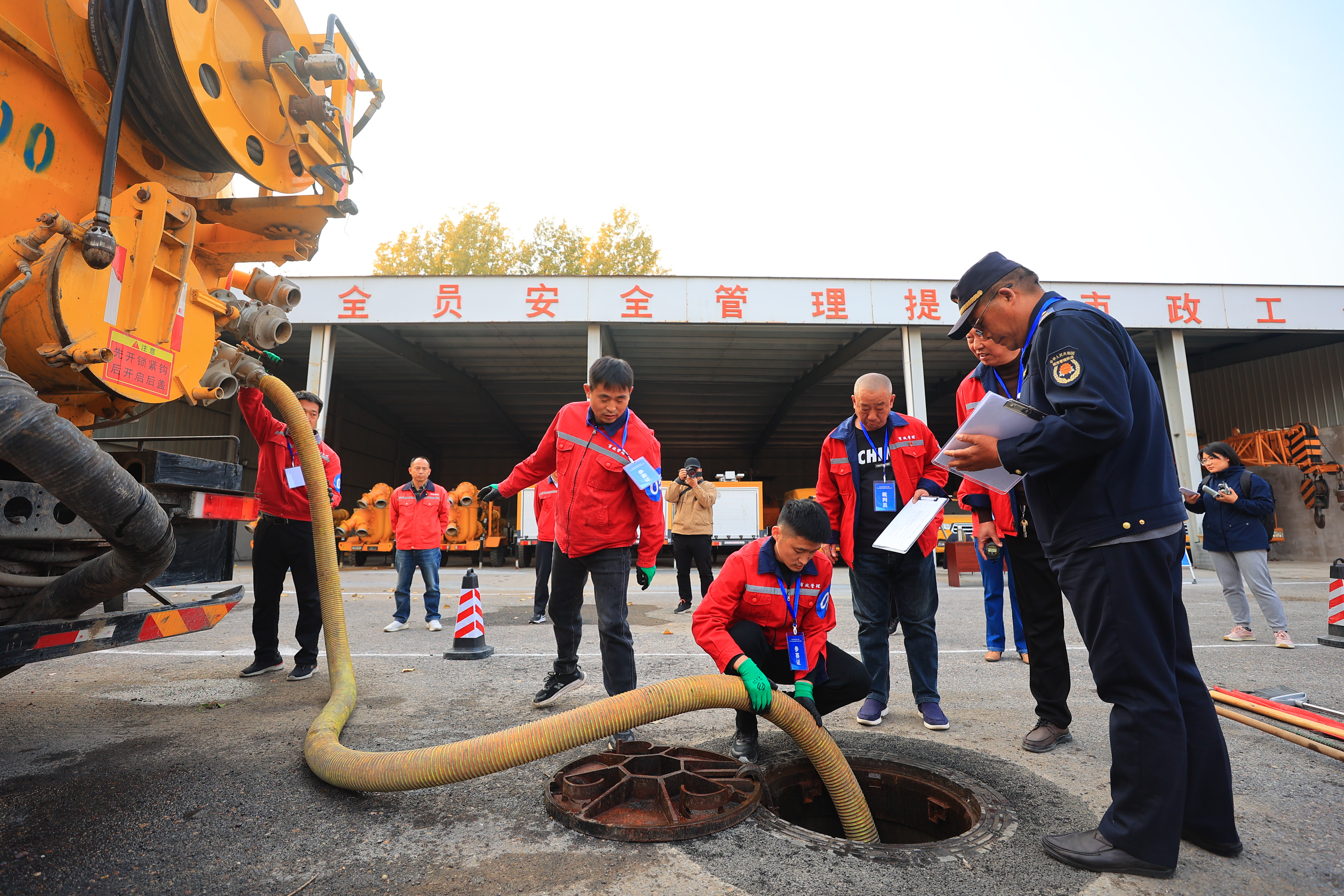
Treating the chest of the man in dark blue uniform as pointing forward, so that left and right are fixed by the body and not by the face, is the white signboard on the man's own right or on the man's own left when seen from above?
on the man's own right

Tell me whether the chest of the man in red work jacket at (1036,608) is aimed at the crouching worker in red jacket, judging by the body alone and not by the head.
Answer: yes

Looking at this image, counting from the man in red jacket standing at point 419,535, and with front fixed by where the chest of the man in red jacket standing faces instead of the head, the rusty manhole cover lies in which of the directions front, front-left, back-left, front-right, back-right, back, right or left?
front

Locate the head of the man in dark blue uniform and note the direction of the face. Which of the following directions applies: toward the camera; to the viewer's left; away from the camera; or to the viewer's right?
to the viewer's left

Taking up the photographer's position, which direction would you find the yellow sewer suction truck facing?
facing away from the viewer and to the left of the viewer

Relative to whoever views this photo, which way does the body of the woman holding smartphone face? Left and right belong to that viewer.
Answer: facing the viewer and to the left of the viewer

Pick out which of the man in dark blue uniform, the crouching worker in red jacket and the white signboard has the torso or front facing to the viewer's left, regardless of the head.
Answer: the man in dark blue uniform

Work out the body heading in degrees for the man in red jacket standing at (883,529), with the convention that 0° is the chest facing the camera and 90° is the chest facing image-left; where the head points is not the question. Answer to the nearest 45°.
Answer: approximately 0°

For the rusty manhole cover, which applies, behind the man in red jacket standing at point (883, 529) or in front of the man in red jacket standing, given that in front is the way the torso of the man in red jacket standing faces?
in front

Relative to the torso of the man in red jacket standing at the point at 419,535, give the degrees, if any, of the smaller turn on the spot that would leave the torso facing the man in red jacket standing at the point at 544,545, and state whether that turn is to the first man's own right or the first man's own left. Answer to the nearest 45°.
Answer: approximately 45° to the first man's own left

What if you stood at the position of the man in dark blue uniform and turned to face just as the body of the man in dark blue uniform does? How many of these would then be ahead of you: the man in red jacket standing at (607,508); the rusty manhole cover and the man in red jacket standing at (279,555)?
3

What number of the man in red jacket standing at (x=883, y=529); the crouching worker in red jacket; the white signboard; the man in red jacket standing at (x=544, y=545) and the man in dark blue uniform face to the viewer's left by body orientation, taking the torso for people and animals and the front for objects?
1

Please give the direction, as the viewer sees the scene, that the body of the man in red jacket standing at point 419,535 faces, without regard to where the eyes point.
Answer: toward the camera

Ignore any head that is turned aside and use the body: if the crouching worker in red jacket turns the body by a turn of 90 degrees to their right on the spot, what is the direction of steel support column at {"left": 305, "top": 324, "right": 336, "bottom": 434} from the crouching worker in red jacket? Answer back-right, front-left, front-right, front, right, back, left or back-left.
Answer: right

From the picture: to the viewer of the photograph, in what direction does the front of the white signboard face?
facing the viewer

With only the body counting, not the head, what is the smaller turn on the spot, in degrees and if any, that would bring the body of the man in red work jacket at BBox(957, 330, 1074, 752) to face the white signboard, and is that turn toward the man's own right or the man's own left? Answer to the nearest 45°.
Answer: approximately 90° to the man's own right
